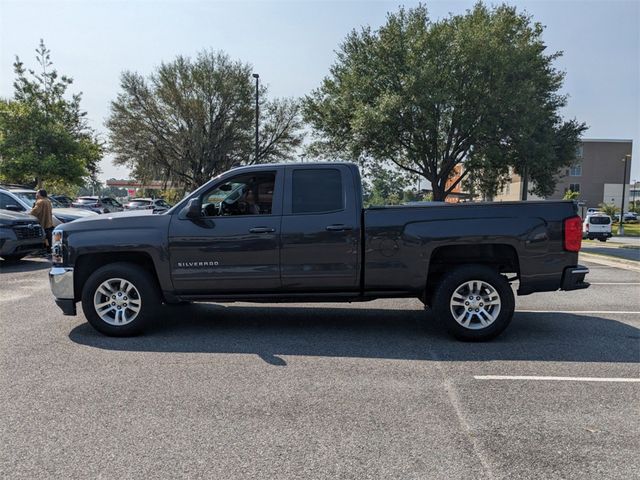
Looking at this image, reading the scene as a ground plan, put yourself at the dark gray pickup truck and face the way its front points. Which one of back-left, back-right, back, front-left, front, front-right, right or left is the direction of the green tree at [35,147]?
front-right

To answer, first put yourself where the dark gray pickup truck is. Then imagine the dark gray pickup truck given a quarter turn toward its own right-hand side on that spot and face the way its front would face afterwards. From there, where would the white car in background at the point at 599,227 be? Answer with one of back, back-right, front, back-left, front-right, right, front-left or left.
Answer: front-right

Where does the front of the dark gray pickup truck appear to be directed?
to the viewer's left

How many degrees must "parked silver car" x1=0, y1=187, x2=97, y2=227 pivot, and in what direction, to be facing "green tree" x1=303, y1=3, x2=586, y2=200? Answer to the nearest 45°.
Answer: approximately 45° to its left

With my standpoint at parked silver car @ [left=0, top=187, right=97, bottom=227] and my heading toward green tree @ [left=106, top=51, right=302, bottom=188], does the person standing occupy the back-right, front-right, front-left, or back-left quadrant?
back-right

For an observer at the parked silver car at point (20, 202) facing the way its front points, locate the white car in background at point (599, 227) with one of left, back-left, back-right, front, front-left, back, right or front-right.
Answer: front-left

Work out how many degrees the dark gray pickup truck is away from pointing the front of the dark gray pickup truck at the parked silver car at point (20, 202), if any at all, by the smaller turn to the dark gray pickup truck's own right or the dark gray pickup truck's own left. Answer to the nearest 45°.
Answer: approximately 45° to the dark gray pickup truck's own right

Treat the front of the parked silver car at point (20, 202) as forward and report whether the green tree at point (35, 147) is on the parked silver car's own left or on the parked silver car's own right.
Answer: on the parked silver car's own left

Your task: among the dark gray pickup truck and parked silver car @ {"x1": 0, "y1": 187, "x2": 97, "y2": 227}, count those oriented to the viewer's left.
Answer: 1

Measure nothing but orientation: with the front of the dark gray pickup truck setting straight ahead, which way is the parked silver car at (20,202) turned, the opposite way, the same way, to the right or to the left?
the opposite way
